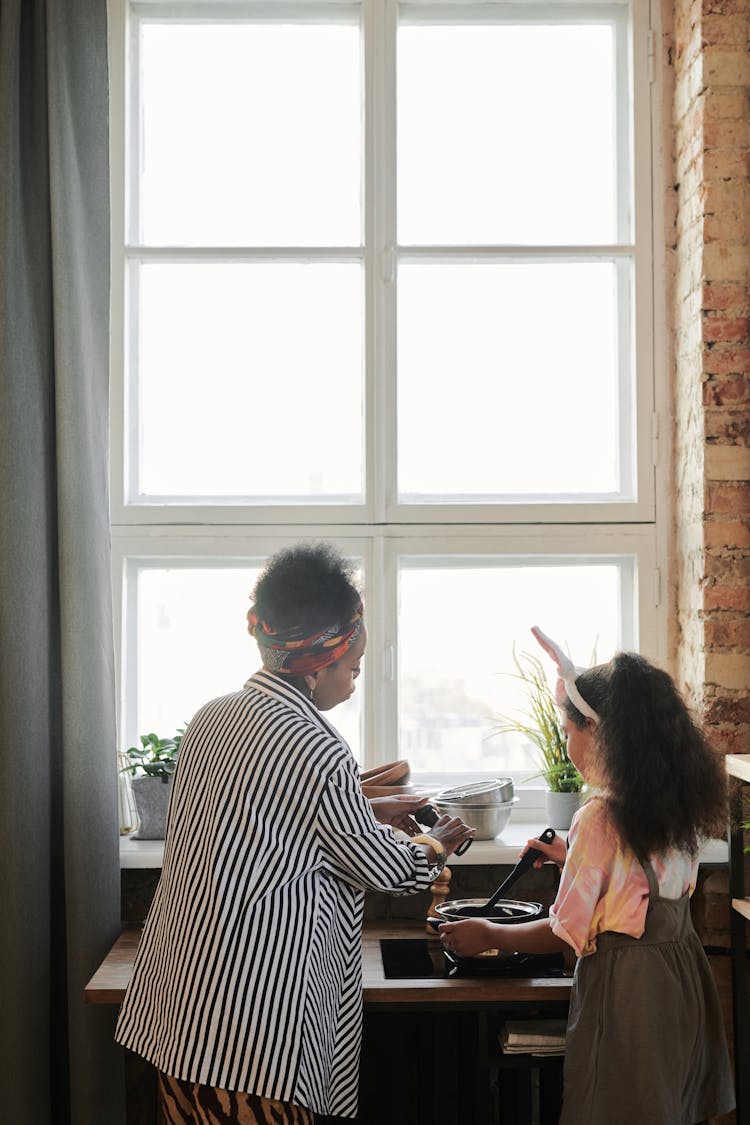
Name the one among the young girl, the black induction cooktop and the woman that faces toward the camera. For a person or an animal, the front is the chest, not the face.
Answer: the black induction cooktop

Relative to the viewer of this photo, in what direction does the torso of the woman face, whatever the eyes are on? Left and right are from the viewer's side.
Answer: facing away from the viewer and to the right of the viewer

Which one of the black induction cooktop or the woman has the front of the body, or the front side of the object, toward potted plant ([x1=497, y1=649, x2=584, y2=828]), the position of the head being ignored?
the woman

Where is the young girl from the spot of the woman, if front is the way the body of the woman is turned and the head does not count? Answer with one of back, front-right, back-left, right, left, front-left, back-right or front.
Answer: front-right

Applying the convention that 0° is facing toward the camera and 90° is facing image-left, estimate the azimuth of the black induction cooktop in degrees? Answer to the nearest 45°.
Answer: approximately 0°

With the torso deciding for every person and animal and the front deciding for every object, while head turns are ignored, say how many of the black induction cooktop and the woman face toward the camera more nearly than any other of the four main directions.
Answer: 1

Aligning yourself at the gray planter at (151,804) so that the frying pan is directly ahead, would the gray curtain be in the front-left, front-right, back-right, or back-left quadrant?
back-right

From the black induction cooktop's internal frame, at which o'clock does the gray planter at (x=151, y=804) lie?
The gray planter is roughly at 4 o'clock from the black induction cooktop.

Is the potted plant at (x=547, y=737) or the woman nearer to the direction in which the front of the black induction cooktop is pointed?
the woman

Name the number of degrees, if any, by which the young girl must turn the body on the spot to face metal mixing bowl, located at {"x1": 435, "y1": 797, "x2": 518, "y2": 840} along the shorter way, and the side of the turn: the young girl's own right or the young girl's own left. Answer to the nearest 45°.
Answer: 0° — they already face it

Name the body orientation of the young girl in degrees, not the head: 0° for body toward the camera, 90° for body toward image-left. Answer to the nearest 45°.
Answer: approximately 135°

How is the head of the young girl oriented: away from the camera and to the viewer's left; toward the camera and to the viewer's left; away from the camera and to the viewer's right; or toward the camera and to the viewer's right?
away from the camera and to the viewer's left
